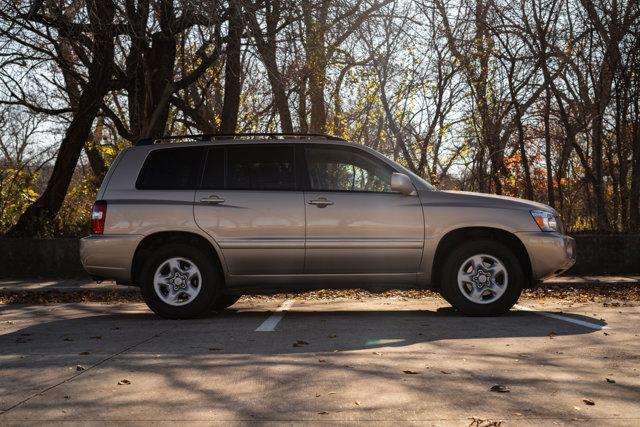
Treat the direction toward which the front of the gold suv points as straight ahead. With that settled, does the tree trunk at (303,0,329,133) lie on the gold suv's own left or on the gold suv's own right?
on the gold suv's own left

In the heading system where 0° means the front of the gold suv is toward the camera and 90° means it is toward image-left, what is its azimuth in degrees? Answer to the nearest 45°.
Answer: approximately 270°
